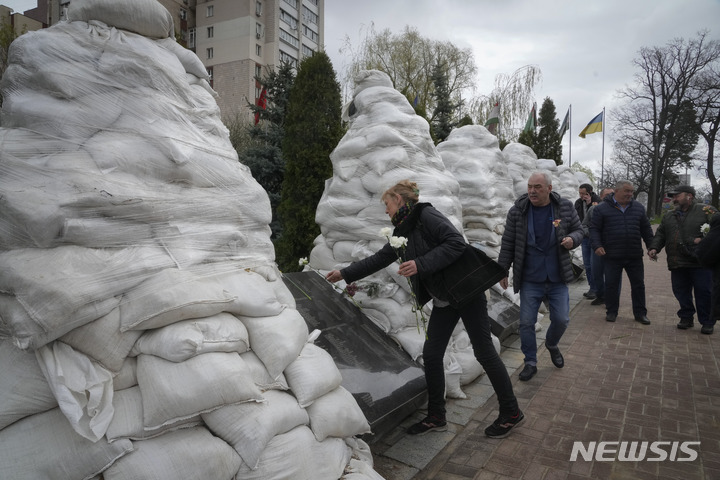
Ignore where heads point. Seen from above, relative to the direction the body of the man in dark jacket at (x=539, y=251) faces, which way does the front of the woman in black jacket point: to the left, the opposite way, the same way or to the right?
to the right

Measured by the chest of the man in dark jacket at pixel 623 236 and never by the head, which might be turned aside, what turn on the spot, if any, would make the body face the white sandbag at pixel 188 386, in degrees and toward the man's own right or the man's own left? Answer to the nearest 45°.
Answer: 0° — they already face it

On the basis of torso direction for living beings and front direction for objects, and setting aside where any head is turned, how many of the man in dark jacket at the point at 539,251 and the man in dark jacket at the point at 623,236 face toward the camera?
2

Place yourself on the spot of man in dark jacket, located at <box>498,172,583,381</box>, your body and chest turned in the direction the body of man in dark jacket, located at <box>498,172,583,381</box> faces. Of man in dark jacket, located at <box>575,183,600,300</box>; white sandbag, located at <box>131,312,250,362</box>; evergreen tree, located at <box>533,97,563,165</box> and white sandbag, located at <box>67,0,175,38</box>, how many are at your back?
2

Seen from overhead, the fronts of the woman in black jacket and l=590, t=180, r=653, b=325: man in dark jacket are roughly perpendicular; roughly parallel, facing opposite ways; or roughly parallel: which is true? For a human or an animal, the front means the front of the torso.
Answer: roughly perpendicular

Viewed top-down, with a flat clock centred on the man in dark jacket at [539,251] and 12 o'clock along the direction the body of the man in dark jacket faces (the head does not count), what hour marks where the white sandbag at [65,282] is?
The white sandbag is roughly at 1 o'clock from the man in dark jacket.

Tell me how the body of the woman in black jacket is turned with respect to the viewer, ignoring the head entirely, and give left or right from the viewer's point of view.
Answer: facing to the left of the viewer
